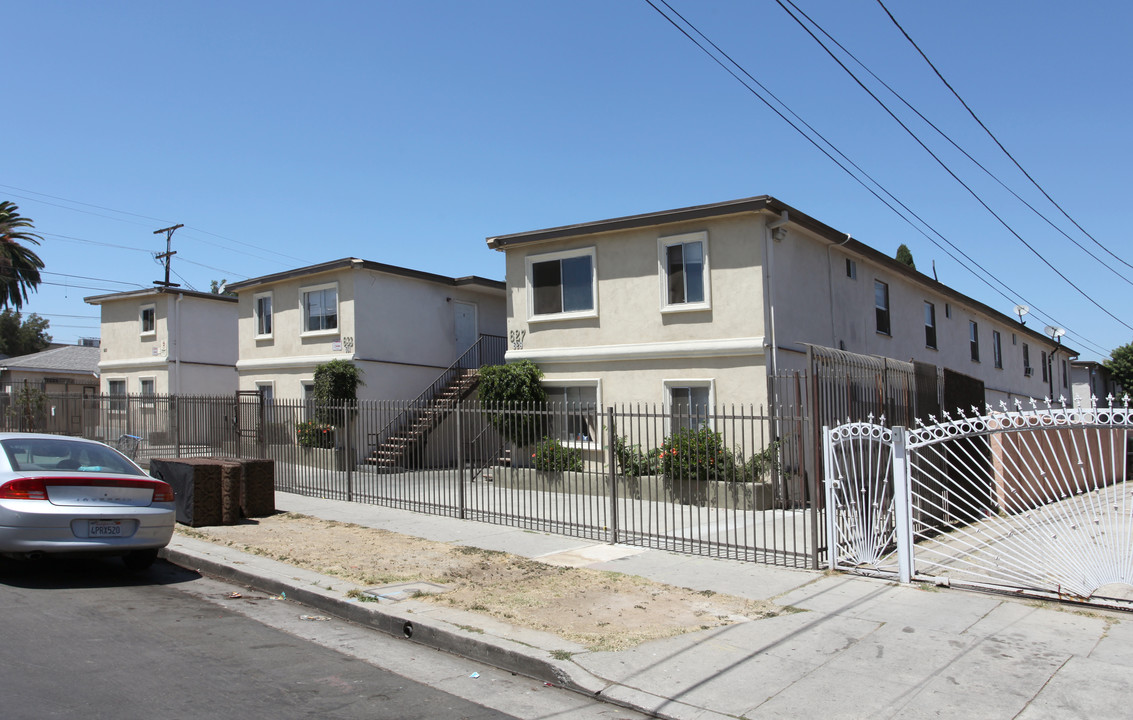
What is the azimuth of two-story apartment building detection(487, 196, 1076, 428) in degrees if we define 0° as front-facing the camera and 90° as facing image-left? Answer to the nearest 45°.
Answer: approximately 45°

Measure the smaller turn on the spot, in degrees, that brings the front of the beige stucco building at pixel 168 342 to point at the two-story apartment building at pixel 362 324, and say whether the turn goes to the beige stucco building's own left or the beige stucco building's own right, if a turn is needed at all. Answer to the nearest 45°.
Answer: approximately 90° to the beige stucco building's own left

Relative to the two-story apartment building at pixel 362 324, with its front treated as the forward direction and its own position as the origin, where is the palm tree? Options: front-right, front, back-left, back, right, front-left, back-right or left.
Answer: right

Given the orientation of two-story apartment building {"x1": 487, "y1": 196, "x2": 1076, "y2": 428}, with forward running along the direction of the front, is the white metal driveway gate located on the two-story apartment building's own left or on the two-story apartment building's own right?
on the two-story apartment building's own left

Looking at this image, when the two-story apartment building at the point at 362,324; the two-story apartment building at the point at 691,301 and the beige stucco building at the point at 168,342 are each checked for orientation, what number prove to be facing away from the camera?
0

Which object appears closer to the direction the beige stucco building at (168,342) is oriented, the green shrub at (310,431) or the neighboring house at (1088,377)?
the green shrub

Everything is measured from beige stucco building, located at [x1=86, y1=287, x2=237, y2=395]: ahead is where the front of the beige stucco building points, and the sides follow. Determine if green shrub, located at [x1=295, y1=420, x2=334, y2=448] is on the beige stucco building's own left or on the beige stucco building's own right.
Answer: on the beige stucco building's own left

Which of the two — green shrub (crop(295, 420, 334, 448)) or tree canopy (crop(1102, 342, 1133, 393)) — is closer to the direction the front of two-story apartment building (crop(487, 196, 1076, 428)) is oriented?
the green shrub

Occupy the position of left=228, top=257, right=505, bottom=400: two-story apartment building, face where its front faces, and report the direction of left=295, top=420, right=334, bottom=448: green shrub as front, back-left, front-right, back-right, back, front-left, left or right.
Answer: front-left

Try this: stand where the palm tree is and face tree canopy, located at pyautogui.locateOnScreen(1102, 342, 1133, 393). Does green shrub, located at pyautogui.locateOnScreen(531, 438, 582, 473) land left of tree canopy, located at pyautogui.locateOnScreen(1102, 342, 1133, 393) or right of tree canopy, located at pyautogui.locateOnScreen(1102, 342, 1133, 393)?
right

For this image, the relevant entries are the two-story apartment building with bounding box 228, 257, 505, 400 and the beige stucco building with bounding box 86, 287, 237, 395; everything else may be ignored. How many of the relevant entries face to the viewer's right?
0

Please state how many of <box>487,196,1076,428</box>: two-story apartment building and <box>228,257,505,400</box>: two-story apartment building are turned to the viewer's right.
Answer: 0

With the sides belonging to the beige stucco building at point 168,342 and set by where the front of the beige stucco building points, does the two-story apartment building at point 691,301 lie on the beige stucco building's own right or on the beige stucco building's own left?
on the beige stucco building's own left

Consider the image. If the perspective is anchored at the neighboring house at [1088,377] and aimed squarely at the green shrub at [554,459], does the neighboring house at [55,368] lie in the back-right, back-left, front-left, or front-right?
front-right

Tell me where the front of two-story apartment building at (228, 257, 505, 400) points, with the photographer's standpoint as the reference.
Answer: facing the viewer and to the left of the viewer

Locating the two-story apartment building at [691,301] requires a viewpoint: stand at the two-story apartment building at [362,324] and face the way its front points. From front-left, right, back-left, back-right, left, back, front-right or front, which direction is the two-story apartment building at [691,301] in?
left

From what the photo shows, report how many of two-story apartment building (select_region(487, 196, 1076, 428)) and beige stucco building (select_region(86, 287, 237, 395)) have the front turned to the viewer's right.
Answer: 0

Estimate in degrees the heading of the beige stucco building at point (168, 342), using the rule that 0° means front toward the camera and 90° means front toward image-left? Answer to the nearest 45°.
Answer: approximately 45°

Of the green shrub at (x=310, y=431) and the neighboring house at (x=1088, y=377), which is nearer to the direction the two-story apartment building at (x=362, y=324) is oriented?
the green shrub

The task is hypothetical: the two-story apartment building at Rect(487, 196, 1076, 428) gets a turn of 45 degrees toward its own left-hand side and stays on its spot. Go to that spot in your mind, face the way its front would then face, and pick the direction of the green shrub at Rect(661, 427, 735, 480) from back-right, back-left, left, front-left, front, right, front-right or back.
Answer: front

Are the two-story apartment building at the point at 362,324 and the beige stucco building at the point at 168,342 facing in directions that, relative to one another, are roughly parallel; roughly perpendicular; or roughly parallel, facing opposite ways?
roughly parallel
